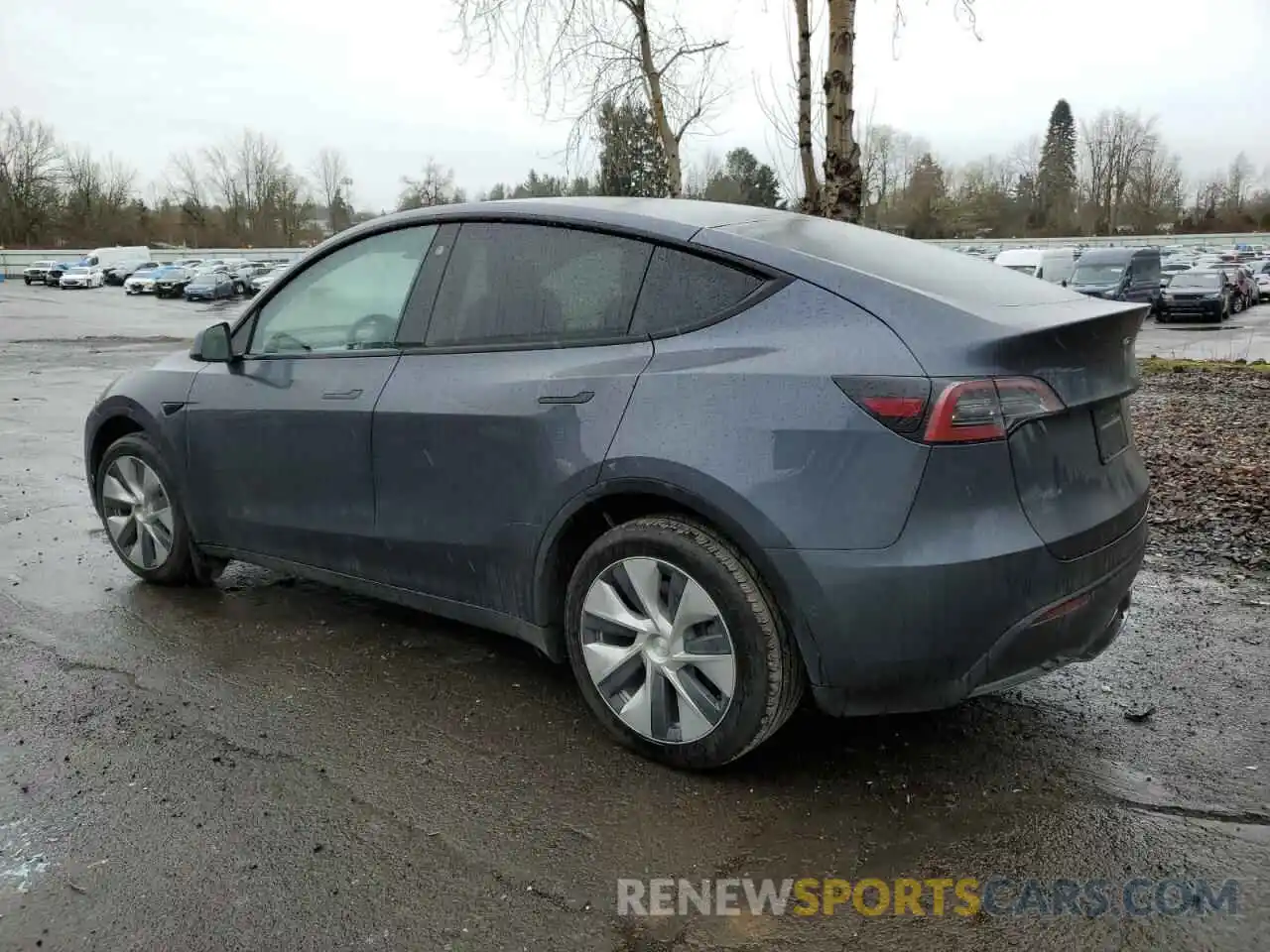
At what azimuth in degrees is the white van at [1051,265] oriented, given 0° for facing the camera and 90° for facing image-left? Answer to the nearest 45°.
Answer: approximately 45°

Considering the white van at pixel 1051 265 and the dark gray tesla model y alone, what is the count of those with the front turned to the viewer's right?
0

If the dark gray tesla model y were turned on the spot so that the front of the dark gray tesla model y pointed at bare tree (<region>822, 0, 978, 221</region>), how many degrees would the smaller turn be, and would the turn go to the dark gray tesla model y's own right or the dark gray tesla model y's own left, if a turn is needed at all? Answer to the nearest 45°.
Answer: approximately 45° to the dark gray tesla model y's own right

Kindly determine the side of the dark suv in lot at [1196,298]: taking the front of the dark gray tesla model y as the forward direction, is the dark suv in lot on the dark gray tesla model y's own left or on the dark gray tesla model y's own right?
on the dark gray tesla model y's own right

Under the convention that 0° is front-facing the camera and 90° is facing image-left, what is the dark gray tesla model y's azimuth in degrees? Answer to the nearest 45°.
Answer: approximately 135°

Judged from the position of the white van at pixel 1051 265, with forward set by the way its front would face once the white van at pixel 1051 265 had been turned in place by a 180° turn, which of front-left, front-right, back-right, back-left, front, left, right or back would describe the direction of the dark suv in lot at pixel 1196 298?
right

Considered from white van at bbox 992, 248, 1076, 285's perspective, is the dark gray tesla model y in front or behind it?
in front
